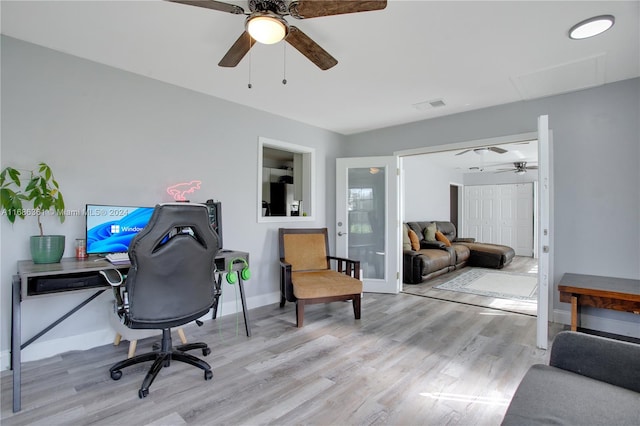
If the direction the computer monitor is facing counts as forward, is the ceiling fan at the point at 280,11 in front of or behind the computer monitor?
in front

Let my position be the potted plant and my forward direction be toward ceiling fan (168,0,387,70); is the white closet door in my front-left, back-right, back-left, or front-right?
front-left

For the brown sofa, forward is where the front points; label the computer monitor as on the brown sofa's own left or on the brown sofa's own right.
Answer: on the brown sofa's own right

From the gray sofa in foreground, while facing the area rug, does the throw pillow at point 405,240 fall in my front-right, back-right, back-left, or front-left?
front-left

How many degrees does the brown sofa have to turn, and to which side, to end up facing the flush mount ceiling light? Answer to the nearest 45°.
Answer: approximately 45° to its right

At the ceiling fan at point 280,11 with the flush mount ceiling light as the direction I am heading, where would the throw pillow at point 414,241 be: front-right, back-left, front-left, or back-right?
front-left

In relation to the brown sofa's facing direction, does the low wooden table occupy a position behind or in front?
in front

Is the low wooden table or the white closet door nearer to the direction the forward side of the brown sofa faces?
the low wooden table

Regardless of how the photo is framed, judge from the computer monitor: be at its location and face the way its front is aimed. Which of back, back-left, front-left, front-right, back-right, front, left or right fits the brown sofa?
left

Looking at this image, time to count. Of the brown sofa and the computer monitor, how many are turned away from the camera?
0

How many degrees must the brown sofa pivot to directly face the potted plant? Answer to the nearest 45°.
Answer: approximately 90° to its right

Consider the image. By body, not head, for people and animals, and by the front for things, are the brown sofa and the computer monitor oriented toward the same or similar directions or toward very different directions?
same or similar directions

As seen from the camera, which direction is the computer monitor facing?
toward the camera

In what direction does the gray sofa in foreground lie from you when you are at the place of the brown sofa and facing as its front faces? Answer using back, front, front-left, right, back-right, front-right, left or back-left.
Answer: front-right
